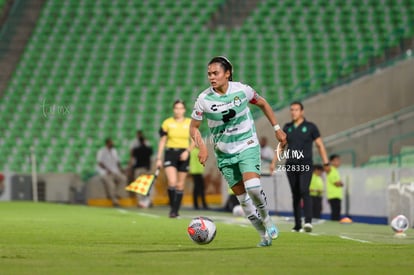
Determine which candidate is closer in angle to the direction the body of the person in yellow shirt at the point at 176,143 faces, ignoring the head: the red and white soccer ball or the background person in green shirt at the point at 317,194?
the red and white soccer ball

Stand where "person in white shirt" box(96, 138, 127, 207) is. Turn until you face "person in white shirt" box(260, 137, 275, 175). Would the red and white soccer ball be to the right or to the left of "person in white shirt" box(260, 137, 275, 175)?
right

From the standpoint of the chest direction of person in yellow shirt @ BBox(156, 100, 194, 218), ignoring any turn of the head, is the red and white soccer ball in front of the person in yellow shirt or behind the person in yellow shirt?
in front

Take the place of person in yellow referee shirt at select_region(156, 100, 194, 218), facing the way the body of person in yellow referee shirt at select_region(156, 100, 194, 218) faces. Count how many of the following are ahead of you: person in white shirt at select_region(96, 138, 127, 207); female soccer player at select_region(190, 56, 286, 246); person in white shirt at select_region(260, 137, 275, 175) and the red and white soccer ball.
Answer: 2

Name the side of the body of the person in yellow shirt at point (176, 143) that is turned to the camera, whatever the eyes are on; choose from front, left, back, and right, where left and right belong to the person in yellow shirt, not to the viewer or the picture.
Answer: front

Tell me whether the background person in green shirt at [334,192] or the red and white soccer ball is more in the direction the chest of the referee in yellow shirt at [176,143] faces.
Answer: the red and white soccer ball

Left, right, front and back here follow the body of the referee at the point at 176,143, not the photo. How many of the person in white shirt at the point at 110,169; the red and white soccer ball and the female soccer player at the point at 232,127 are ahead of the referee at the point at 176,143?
2

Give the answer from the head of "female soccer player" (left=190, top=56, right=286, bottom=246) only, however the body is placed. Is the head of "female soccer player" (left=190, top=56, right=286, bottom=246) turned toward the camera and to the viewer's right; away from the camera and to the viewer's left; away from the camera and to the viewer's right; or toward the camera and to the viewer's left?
toward the camera and to the viewer's left

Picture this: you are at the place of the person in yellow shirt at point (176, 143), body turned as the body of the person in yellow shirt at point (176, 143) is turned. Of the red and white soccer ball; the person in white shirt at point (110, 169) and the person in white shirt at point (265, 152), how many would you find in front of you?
1

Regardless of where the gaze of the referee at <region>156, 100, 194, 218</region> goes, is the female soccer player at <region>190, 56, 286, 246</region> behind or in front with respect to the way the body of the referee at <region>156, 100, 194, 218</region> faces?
in front

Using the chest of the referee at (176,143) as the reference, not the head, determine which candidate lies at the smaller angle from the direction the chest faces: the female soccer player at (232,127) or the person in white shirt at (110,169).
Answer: the female soccer player
